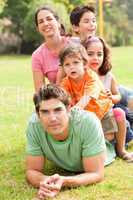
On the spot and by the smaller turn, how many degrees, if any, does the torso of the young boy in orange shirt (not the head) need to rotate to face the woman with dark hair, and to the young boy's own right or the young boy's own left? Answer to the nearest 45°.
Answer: approximately 90° to the young boy's own right

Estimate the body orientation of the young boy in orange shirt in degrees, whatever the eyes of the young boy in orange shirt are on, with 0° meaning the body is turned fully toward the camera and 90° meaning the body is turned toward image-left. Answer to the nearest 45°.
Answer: approximately 45°
